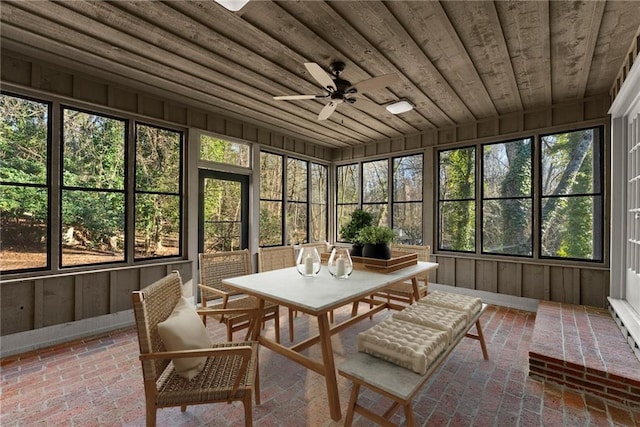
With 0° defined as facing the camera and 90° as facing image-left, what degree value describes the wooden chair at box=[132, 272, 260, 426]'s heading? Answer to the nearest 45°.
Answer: approximately 270°

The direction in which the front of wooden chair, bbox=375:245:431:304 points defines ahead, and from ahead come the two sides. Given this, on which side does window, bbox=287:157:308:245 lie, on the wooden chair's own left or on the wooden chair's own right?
on the wooden chair's own right

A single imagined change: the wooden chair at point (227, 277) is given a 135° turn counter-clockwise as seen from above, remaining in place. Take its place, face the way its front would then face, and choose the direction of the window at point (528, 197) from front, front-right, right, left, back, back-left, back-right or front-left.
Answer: right

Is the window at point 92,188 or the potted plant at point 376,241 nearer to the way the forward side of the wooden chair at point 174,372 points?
the potted plant

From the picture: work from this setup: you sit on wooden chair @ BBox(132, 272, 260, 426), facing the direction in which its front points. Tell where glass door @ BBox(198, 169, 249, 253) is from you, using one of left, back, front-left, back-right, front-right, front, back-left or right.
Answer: left

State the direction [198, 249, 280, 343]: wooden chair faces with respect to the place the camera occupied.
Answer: facing the viewer and to the right of the viewer

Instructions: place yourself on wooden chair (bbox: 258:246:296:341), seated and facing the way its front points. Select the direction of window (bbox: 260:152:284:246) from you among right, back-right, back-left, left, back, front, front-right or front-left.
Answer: back-left

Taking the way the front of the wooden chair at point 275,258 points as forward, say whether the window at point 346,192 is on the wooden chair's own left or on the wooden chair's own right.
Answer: on the wooden chair's own left

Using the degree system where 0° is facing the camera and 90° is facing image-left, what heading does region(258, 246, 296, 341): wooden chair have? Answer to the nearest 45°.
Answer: approximately 315°

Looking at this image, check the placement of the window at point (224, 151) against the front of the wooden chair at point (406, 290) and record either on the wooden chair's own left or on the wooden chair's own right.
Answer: on the wooden chair's own right

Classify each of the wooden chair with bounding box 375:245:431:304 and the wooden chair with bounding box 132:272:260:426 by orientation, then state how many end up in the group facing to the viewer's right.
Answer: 1

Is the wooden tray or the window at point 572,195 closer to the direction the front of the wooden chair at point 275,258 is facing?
the wooden tray

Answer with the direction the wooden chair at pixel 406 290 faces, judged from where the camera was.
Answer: facing the viewer and to the left of the viewer

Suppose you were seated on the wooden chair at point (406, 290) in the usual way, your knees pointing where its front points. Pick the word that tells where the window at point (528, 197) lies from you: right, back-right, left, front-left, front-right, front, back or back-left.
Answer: back

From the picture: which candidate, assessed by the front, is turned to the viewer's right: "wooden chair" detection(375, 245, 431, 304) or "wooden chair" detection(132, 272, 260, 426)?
"wooden chair" detection(132, 272, 260, 426)

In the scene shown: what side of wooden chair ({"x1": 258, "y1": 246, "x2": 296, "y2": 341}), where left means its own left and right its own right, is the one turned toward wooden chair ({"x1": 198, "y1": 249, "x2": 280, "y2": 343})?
right

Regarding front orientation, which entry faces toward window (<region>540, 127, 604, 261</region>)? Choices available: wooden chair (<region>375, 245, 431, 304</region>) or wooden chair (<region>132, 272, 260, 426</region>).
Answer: wooden chair (<region>132, 272, 260, 426</region>)
